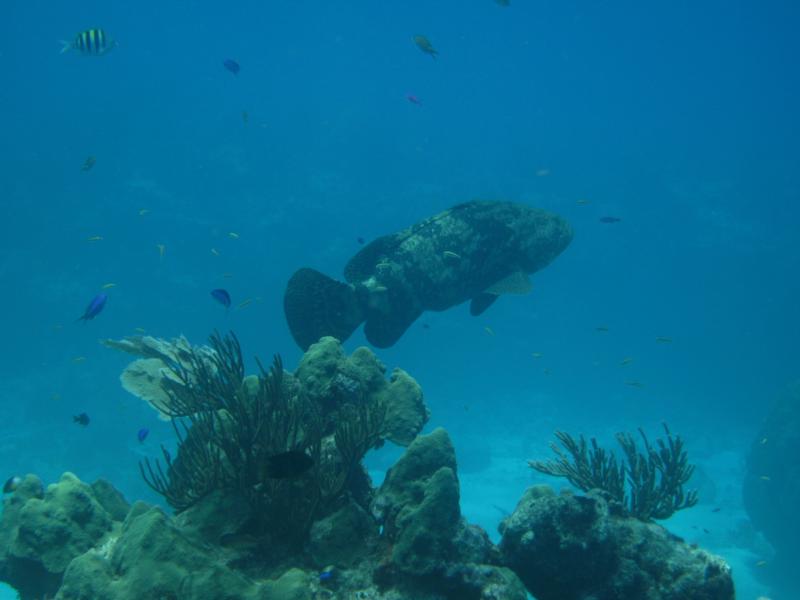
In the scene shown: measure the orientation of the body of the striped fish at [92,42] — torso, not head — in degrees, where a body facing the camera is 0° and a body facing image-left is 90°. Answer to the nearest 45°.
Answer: approximately 270°
